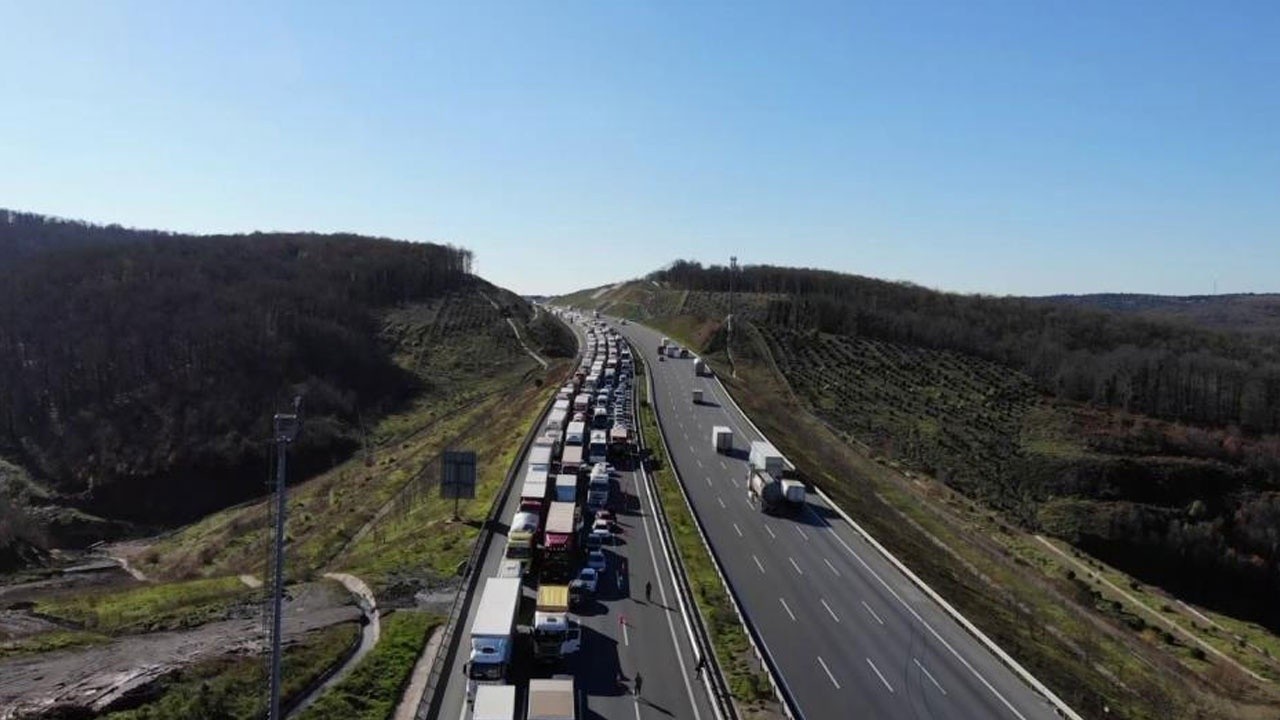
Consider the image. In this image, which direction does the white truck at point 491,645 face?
toward the camera

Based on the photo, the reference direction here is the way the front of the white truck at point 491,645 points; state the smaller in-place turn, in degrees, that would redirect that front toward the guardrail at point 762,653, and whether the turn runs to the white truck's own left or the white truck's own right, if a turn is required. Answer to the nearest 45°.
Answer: approximately 90° to the white truck's own left

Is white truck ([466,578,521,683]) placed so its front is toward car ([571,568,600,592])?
no

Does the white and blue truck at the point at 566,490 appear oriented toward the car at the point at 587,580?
yes

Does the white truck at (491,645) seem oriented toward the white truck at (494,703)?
yes

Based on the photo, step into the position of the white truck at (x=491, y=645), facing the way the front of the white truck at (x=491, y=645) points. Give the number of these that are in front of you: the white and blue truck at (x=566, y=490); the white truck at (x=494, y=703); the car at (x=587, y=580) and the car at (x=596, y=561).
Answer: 1

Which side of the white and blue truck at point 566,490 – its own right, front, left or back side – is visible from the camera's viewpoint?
front

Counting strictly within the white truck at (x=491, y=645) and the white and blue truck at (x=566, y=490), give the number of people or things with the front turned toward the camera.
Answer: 2

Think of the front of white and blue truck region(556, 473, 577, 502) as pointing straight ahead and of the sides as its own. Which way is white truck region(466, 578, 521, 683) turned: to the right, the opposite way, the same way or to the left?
the same way

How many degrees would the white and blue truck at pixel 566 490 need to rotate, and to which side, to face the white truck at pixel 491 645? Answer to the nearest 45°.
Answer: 0° — it already faces it

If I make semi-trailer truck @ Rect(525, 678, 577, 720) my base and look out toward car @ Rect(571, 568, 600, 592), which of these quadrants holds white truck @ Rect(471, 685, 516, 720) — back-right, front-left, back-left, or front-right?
back-left

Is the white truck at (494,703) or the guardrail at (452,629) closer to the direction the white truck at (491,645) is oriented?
the white truck

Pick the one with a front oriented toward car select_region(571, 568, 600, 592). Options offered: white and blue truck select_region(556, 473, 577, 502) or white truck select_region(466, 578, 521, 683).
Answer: white and blue truck select_region(556, 473, 577, 502)

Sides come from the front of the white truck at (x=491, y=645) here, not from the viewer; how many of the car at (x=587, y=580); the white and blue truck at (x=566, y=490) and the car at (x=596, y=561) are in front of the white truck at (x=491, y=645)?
0
